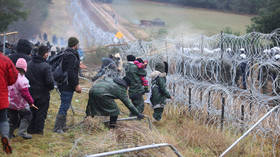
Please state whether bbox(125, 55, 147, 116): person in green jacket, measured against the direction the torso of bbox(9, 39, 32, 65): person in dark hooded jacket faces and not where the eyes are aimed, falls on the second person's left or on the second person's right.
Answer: on the second person's right

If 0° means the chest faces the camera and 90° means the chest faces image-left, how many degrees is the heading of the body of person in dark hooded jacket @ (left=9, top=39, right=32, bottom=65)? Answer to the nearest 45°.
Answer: approximately 225°

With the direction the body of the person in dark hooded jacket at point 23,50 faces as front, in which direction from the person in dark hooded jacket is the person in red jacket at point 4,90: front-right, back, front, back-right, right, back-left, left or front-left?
back-right

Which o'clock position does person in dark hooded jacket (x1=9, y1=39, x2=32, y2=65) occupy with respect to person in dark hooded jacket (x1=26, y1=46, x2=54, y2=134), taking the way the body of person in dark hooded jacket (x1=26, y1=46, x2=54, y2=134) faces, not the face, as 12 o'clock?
person in dark hooded jacket (x1=9, y1=39, x2=32, y2=65) is roughly at 10 o'clock from person in dark hooded jacket (x1=26, y1=46, x2=54, y2=134).

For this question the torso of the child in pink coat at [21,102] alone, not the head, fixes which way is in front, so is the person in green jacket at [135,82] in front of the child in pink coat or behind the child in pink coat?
in front

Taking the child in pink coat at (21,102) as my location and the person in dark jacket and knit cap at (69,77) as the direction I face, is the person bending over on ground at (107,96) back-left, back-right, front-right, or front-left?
front-right

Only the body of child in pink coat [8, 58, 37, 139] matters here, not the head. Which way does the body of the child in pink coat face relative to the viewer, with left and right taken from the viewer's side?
facing away from the viewer and to the right of the viewer

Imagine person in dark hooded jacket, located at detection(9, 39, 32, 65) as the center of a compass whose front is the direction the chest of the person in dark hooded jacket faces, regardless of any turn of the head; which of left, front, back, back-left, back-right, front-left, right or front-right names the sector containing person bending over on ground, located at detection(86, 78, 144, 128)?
right

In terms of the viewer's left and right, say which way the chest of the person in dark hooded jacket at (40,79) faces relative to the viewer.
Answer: facing away from the viewer and to the right of the viewer

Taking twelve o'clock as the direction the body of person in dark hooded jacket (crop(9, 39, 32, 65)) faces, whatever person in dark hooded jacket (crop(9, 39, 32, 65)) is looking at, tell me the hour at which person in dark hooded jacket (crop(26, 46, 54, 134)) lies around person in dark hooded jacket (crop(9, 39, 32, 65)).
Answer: person in dark hooded jacket (crop(26, 46, 54, 134)) is roughly at 4 o'clock from person in dark hooded jacket (crop(9, 39, 32, 65)).
